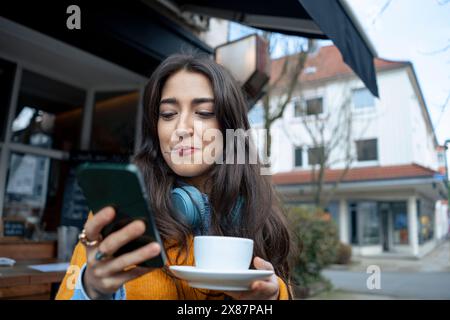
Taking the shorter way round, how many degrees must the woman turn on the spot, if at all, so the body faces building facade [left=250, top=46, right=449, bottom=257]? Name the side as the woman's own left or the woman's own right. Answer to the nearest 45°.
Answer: approximately 135° to the woman's own left

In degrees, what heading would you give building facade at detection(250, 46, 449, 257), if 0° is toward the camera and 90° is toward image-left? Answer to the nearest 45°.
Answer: approximately 0°

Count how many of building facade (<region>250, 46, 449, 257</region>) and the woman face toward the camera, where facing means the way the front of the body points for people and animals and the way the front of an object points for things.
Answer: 2

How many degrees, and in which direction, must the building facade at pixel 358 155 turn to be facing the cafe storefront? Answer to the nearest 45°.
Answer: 0° — it already faces it

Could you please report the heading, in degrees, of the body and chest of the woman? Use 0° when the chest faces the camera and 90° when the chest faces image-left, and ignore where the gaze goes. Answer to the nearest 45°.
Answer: approximately 0°

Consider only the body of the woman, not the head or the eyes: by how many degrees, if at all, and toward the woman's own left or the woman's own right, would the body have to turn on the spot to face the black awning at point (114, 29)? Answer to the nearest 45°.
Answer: approximately 180°

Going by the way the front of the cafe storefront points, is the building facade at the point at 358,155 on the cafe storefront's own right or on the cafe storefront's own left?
on the cafe storefront's own left

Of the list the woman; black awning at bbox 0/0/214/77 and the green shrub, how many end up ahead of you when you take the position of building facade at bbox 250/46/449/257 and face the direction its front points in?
3

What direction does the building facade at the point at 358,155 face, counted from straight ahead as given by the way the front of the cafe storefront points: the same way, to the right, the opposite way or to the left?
to the right

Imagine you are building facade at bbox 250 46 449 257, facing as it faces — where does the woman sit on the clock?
The woman is roughly at 12 o'clock from the building facade.
